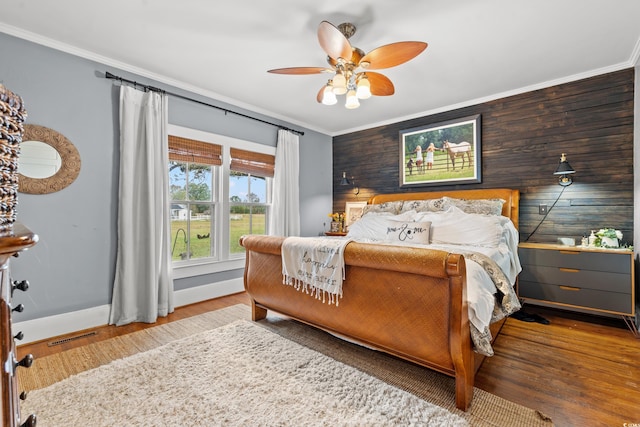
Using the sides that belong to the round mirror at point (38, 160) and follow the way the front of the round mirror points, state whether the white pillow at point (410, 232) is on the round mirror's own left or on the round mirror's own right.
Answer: on the round mirror's own left

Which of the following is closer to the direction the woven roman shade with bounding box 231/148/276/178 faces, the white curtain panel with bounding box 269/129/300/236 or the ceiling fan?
the ceiling fan

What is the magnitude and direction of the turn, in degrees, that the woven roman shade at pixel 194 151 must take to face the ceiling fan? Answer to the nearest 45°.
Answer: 0° — it already faces it

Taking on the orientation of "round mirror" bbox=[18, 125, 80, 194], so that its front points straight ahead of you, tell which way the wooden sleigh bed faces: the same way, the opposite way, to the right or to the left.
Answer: to the right

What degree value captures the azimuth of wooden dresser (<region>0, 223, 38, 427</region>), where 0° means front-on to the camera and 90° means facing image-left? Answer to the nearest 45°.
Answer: approximately 270°

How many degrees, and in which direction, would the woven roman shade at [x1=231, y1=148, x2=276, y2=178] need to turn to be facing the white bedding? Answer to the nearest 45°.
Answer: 0° — it already faces it
